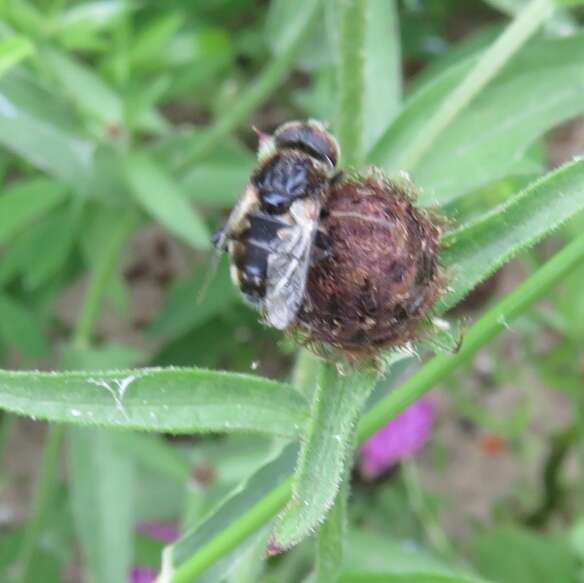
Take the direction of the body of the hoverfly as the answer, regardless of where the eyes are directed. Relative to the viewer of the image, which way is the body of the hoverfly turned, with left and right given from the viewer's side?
facing away from the viewer and to the right of the viewer
